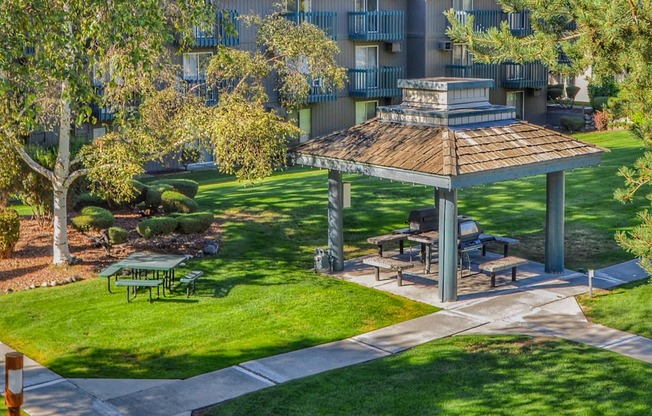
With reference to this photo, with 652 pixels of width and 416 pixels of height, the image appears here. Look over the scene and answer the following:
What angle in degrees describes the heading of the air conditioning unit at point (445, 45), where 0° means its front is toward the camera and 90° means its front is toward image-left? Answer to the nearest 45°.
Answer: approximately 315°

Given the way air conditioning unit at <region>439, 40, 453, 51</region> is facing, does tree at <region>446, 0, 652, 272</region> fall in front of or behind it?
in front

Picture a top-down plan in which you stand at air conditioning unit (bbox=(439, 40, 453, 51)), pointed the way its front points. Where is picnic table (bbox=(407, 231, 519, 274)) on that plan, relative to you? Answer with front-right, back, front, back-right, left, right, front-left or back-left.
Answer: front-right

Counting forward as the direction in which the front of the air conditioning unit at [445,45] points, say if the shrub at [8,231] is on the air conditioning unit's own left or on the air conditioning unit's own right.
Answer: on the air conditioning unit's own right

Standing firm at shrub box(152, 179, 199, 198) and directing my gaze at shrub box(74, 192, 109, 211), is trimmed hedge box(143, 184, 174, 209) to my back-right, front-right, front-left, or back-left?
front-left

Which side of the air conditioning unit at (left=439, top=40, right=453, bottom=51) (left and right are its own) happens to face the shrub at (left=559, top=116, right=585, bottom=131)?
left

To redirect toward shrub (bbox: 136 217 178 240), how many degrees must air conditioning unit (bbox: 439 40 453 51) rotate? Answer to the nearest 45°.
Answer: approximately 45° to its right

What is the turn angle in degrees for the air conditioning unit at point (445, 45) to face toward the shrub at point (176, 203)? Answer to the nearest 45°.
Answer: approximately 45° to its right

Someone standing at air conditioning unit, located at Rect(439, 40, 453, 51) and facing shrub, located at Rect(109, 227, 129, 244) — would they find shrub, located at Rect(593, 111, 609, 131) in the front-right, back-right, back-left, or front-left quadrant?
back-left

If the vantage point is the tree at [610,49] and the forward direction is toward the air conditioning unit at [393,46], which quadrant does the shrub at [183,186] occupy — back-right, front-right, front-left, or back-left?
front-left

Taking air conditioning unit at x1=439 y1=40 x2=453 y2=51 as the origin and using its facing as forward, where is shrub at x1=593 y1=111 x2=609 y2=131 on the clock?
The shrub is roughly at 10 o'clock from the air conditioning unit.

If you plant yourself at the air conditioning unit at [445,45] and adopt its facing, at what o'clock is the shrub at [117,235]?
The shrub is roughly at 2 o'clock from the air conditioning unit.

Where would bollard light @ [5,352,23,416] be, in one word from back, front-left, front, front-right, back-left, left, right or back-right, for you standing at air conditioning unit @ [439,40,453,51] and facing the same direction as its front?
front-right

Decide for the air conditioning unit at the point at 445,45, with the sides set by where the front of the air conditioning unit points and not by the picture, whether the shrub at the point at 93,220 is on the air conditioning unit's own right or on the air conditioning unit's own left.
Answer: on the air conditioning unit's own right

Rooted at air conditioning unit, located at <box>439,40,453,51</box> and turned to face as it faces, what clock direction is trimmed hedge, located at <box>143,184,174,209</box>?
The trimmed hedge is roughly at 2 o'clock from the air conditioning unit.

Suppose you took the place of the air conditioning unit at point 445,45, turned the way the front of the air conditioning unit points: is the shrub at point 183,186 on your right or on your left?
on your right
